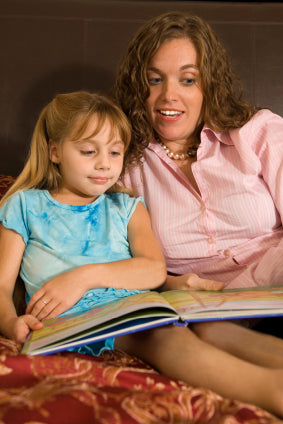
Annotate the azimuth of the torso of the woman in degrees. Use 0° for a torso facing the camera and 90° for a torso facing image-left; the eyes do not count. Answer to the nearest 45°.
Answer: approximately 45°
